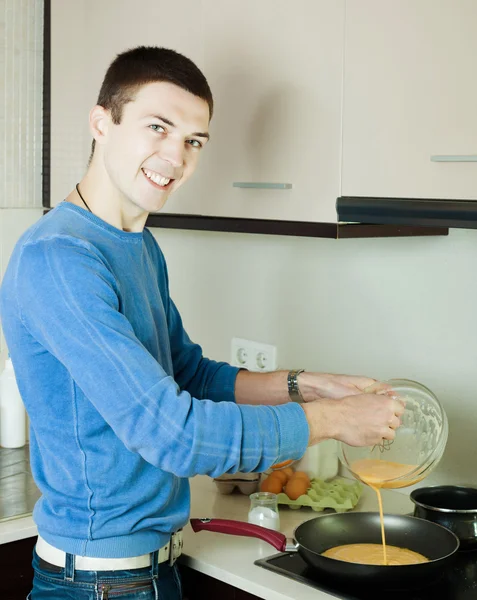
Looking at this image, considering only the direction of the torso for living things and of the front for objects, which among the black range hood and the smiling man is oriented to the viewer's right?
the smiling man

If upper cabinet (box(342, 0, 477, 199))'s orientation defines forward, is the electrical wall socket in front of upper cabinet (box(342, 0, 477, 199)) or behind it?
behind

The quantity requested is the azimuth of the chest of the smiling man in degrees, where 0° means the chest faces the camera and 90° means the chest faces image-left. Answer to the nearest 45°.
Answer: approximately 270°

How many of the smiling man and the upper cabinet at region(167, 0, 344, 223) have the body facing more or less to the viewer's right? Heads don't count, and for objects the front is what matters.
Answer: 1
